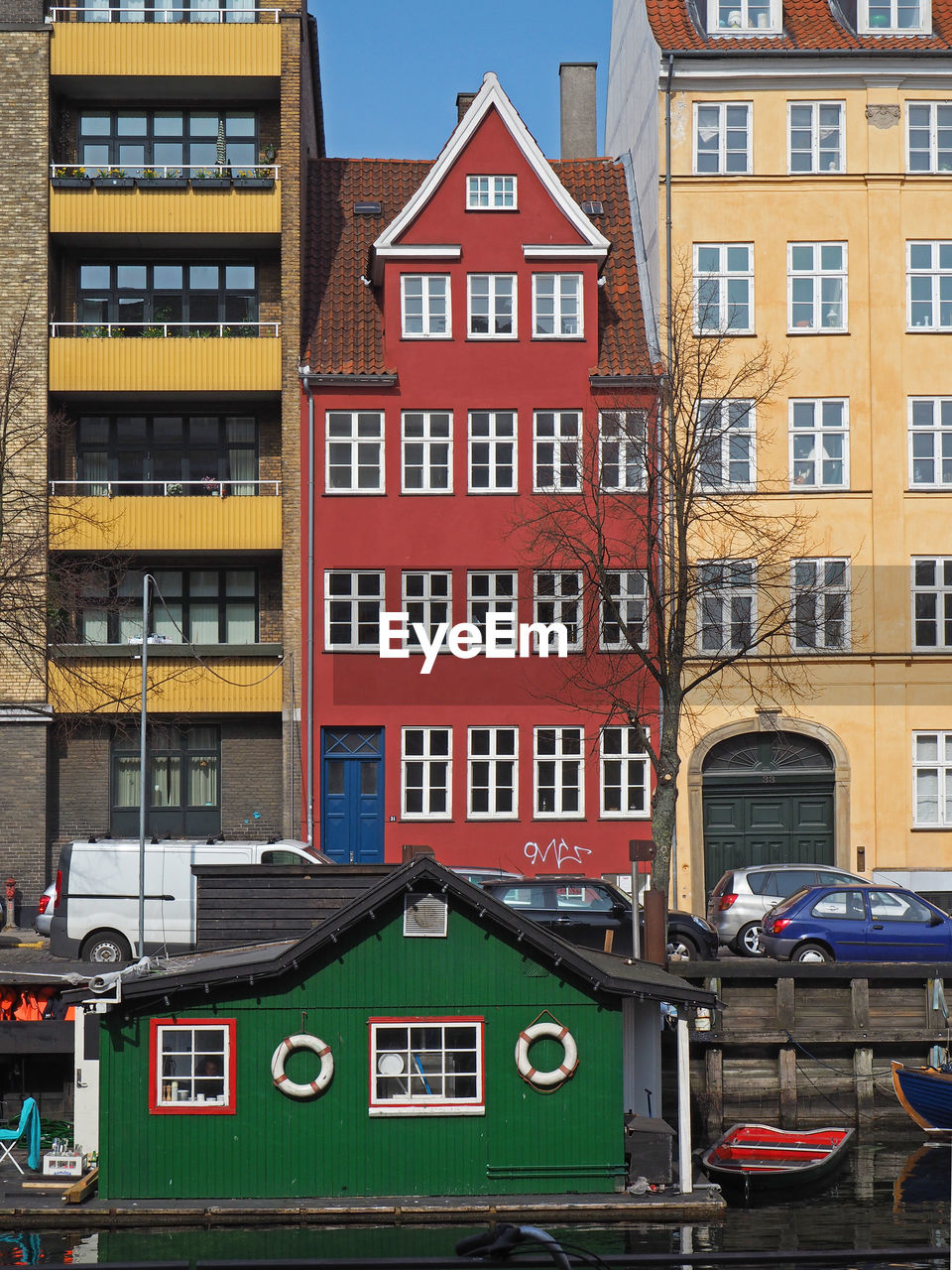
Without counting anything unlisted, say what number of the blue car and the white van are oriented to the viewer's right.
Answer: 2

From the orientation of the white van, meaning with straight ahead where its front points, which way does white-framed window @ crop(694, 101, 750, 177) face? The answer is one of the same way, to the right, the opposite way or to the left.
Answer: to the right

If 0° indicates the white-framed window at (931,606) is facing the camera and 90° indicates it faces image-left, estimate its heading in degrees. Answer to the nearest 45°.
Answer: approximately 0°

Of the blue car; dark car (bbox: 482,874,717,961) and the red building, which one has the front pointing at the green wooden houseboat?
the red building

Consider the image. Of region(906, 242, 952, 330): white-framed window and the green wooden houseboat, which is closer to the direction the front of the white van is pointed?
the white-framed window

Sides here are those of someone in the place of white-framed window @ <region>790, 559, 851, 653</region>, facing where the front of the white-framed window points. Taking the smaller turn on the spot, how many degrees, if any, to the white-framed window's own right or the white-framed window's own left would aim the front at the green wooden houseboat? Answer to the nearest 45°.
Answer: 0° — it already faces it

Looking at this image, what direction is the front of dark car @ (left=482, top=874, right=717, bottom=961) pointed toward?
to the viewer's right
